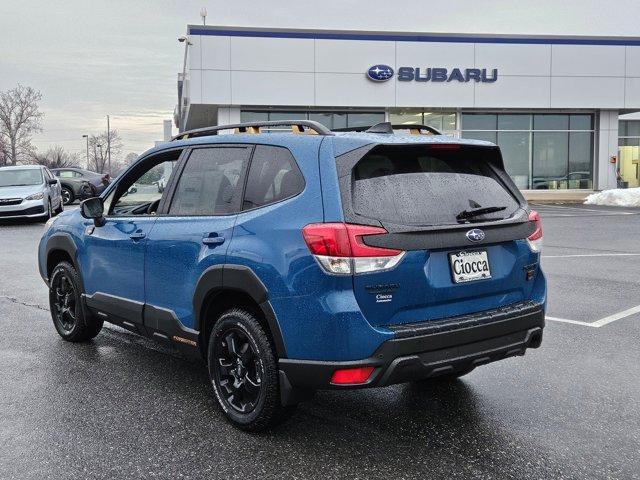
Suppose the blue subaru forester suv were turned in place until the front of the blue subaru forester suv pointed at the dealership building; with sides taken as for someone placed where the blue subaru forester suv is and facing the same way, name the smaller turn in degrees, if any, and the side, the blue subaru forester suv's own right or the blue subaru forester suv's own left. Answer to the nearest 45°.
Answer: approximately 45° to the blue subaru forester suv's own right

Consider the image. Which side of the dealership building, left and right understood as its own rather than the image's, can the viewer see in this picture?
front

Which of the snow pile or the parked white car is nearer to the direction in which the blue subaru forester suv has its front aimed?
the parked white car

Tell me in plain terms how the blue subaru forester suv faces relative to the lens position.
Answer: facing away from the viewer and to the left of the viewer

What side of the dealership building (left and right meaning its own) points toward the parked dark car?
right

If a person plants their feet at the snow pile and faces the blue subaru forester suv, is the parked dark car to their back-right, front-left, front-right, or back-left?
front-right

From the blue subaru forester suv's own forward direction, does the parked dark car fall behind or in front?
in front

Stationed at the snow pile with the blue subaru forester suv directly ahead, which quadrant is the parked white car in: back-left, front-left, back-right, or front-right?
front-right

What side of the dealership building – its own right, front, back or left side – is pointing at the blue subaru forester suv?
front
